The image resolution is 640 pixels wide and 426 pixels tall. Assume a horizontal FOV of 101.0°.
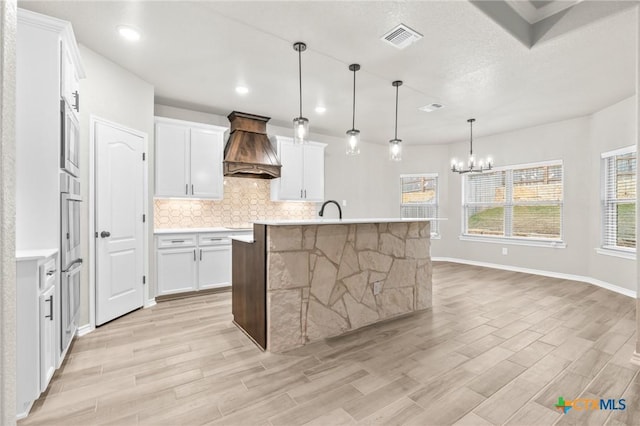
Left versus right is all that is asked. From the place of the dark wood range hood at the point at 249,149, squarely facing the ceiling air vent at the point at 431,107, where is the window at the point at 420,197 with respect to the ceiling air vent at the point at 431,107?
left

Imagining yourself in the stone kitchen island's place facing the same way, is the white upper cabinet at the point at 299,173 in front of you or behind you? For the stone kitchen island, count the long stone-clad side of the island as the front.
behind

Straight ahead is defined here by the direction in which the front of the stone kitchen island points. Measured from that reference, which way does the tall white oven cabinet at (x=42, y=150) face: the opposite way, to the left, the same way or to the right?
to the left

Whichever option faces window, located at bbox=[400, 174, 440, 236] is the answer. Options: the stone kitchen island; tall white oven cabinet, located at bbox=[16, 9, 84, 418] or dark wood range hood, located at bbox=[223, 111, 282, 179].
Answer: the tall white oven cabinet

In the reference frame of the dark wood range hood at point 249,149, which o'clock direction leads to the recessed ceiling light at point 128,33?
The recessed ceiling light is roughly at 1 o'clock from the dark wood range hood.

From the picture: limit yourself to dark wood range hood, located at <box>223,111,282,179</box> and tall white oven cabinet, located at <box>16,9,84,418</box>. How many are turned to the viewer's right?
1

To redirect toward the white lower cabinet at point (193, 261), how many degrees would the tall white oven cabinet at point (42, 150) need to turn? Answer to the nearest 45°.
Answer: approximately 45° to its left

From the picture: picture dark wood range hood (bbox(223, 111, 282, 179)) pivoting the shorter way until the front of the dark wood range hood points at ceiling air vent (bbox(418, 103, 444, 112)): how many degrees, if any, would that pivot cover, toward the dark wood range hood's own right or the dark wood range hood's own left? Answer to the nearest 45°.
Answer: approximately 90° to the dark wood range hood's own left

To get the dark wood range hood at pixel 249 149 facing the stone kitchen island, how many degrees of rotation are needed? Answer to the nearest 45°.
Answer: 0° — it already faces it

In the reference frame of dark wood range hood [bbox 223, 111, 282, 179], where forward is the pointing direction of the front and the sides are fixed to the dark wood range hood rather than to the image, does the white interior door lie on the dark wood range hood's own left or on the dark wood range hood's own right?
on the dark wood range hood's own right

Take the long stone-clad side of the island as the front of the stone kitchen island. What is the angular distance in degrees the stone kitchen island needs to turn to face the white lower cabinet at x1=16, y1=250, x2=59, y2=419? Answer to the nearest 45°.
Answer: approximately 90° to its right

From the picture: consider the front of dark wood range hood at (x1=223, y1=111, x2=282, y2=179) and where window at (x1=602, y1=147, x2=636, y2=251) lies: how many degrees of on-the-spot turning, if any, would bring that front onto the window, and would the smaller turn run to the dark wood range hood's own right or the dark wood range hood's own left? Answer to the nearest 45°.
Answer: approximately 90° to the dark wood range hood's own left

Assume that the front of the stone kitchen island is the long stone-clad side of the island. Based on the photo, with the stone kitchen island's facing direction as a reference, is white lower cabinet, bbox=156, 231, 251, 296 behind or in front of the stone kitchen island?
behind

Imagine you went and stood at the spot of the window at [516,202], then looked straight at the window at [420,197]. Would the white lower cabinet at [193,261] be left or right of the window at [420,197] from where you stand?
left

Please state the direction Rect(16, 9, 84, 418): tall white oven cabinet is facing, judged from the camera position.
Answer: facing to the right of the viewer

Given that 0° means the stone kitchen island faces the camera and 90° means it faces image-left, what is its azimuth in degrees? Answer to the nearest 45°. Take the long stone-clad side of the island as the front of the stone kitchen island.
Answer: approximately 315°

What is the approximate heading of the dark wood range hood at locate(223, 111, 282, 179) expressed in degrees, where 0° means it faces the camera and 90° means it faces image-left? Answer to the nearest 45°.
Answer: approximately 0°

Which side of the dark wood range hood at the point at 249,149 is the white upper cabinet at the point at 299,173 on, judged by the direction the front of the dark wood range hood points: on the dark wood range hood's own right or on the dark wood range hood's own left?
on the dark wood range hood's own left

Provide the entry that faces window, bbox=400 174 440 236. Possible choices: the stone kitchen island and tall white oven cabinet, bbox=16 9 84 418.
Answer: the tall white oven cabinet
